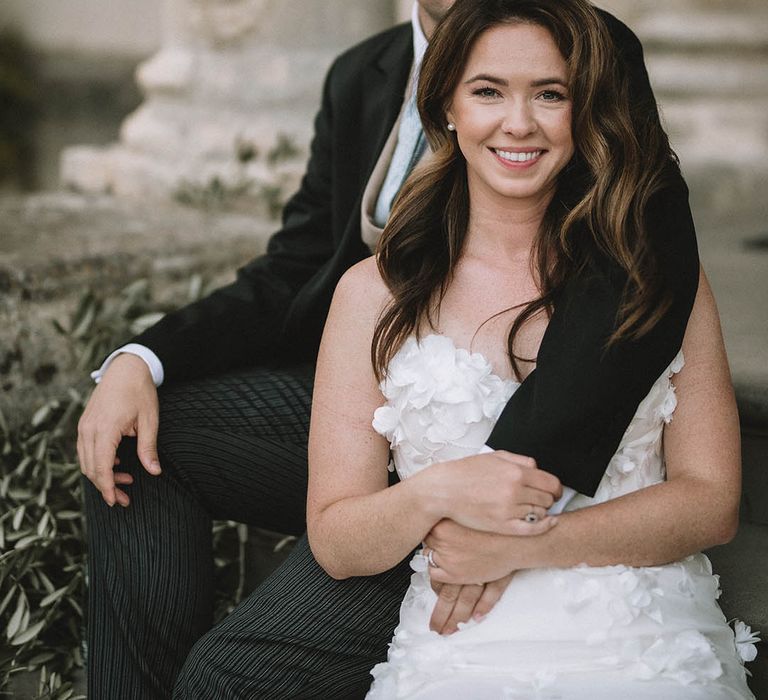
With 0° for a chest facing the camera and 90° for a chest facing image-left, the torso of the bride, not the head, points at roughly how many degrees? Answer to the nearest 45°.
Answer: approximately 0°

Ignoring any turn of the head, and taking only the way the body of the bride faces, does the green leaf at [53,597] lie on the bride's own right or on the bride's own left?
on the bride's own right

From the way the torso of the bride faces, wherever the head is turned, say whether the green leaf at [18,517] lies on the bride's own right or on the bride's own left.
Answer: on the bride's own right

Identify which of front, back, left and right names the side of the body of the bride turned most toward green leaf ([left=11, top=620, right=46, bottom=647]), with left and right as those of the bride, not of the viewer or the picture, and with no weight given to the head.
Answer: right

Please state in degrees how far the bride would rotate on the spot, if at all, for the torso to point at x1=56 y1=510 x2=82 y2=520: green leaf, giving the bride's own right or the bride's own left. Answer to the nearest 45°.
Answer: approximately 135° to the bride's own right
